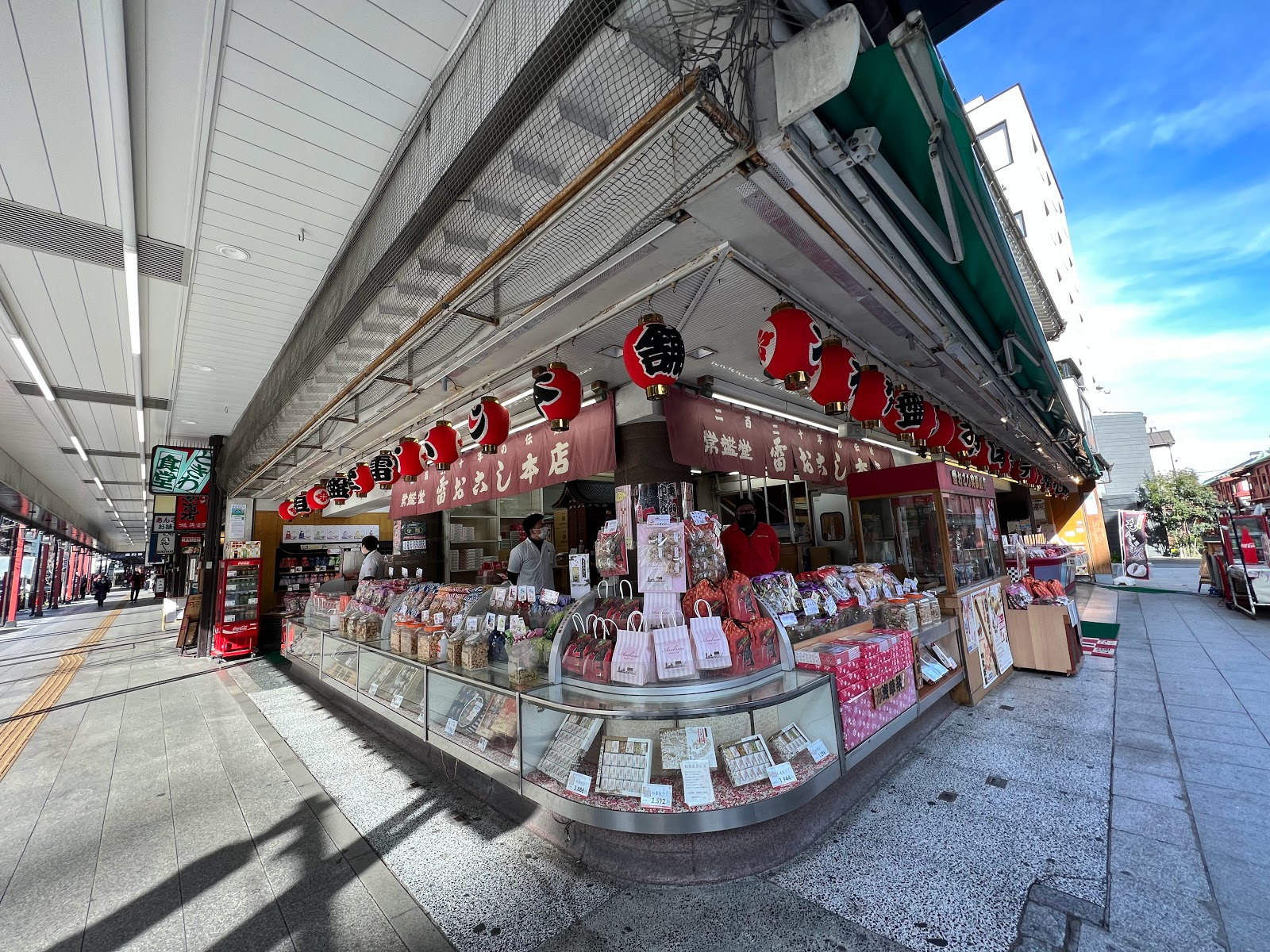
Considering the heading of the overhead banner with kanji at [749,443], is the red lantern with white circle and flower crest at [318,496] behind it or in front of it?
behind

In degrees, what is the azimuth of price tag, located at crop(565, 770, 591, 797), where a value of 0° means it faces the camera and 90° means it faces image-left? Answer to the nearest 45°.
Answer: approximately 0°

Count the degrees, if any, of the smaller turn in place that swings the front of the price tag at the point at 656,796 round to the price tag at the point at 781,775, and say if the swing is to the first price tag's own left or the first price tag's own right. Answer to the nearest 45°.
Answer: approximately 90° to the first price tag's own left

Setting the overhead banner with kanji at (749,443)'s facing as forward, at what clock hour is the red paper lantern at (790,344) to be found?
The red paper lantern is roughly at 1 o'clock from the overhead banner with kanji.
